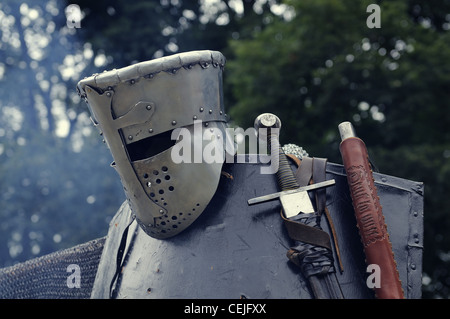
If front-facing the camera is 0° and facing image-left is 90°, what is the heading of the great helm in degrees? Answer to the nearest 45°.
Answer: approximately 45°

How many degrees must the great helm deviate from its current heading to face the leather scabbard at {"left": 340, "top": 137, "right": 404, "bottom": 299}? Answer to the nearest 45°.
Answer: approximately 135° to its left

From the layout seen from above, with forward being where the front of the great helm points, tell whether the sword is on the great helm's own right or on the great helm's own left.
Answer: on the great helm's own left
